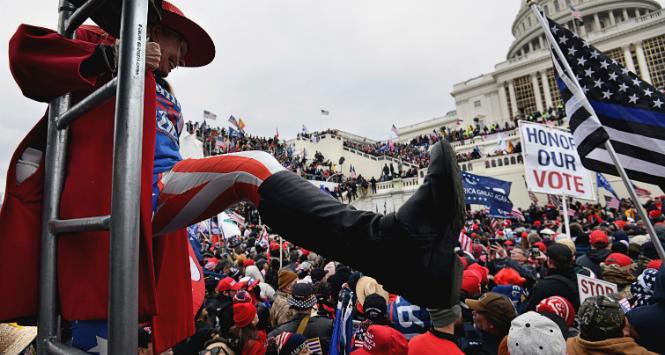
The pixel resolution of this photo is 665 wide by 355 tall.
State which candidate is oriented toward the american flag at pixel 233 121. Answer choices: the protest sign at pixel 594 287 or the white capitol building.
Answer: the white capitol building

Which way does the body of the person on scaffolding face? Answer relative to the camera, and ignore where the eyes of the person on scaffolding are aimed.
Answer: to the viewer's right

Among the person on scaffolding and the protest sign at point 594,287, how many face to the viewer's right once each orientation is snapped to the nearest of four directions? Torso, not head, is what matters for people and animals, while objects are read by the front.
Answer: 1

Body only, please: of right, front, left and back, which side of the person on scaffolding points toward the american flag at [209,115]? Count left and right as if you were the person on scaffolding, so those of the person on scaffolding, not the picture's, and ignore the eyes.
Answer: left

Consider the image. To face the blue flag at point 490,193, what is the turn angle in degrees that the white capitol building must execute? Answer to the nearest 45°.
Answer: approximately 45° to its left

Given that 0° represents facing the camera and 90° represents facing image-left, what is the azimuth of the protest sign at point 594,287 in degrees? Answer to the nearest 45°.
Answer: approximately 0°

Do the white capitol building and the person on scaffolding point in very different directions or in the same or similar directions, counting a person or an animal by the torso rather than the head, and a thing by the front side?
very different directions

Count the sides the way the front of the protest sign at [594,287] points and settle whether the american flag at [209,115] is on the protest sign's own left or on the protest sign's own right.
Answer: on the protest sign's own right

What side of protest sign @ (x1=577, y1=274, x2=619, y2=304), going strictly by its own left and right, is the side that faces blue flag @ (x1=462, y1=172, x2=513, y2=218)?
back
